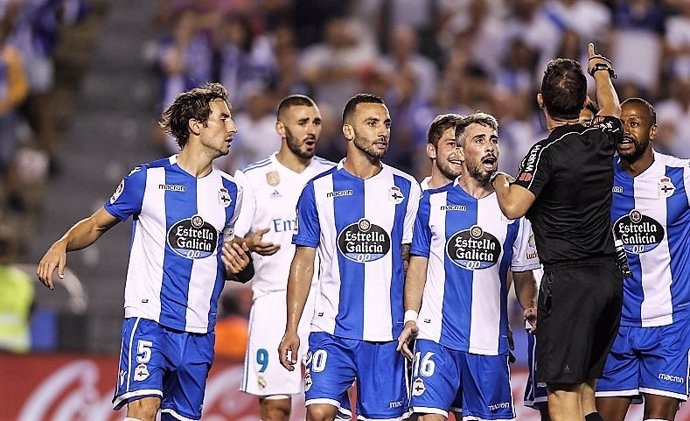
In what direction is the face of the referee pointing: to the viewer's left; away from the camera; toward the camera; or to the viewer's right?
away from the camera

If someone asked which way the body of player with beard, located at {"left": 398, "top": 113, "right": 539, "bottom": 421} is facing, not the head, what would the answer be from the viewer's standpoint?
toward the camera

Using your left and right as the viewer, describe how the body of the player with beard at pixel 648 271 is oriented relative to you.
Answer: facing the viewer and to the left of the viewer

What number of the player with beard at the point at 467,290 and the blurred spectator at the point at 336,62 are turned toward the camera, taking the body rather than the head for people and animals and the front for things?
2

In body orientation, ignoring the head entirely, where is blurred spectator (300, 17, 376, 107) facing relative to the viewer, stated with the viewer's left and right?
facing the viewer

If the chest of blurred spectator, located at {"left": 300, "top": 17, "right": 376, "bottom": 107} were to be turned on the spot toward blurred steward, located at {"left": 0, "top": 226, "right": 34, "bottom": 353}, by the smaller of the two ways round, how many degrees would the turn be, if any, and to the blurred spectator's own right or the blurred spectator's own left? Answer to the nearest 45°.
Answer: approximately 45° to the blurred spectator's own right

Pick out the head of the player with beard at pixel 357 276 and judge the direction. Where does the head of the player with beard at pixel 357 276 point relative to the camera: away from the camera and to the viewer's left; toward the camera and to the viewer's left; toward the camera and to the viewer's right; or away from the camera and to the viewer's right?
toward the camera and to the viewer's right

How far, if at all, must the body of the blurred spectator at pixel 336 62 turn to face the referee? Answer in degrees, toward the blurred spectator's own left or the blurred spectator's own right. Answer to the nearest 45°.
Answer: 0° — they already face them

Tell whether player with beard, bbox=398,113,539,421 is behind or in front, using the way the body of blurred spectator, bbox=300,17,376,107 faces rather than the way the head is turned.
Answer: in front

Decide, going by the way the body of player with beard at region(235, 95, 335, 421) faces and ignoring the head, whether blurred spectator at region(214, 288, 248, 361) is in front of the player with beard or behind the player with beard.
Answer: behind

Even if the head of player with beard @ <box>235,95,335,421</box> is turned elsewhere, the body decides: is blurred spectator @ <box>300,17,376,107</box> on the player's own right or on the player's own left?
on the player's own left
